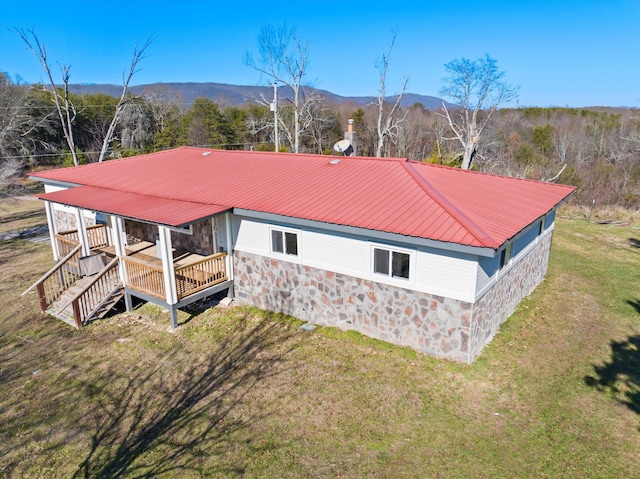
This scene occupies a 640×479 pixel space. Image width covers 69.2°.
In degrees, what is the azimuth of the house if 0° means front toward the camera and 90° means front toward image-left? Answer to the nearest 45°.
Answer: approximately 45°

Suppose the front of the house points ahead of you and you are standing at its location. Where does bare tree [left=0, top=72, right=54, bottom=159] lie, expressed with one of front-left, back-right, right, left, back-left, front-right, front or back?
right
